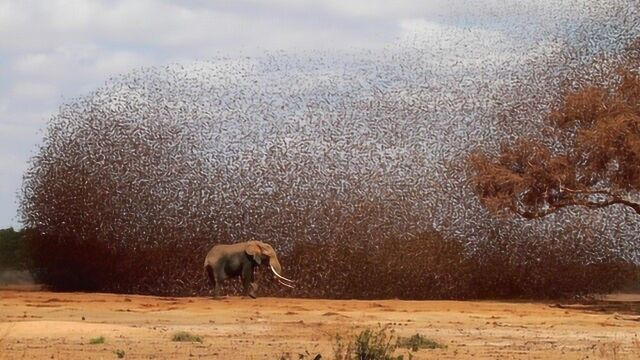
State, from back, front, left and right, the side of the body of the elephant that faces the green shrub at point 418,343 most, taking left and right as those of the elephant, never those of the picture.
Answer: right

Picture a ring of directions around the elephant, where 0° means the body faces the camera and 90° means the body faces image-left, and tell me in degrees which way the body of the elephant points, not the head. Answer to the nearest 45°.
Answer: approximately 270°

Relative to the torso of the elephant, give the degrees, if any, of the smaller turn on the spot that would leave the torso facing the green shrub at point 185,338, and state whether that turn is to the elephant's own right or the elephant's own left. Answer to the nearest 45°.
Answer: approximately 90° to the elephant's own right

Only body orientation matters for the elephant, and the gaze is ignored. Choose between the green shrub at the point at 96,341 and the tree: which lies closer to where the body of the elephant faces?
the tree

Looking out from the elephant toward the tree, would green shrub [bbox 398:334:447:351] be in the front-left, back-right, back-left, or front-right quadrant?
front-right

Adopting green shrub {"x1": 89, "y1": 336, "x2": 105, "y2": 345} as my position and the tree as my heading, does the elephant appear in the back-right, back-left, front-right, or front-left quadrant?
front-left

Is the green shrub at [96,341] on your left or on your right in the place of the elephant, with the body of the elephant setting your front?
on your right
